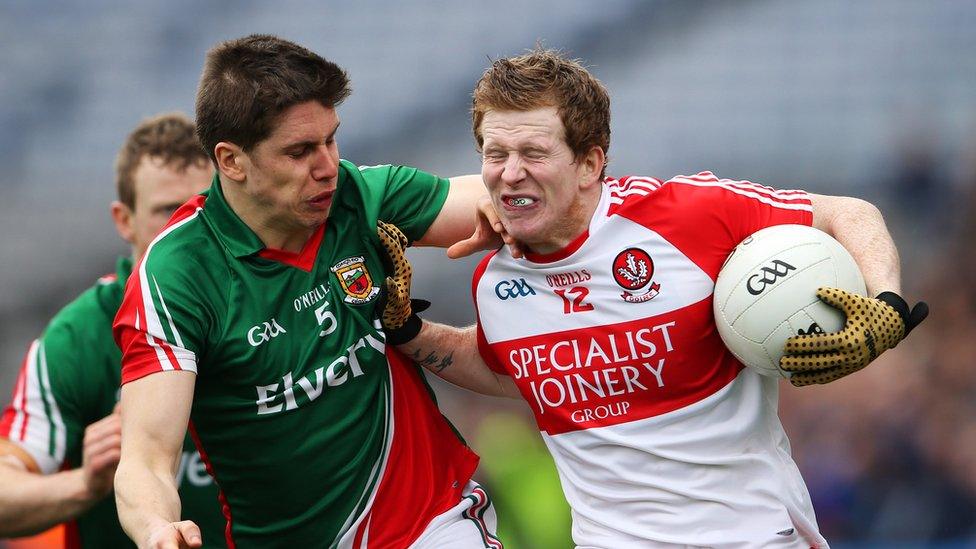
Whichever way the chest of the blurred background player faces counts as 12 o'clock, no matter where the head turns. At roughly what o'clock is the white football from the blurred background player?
The white football is roughly at 12 o'clock from the blurred background player.

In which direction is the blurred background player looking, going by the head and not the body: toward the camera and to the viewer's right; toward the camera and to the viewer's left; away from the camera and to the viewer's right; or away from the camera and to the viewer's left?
toward the camera and to the viewer's right

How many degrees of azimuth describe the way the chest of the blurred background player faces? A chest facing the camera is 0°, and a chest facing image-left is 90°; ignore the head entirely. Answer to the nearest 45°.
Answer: approximately 315°
